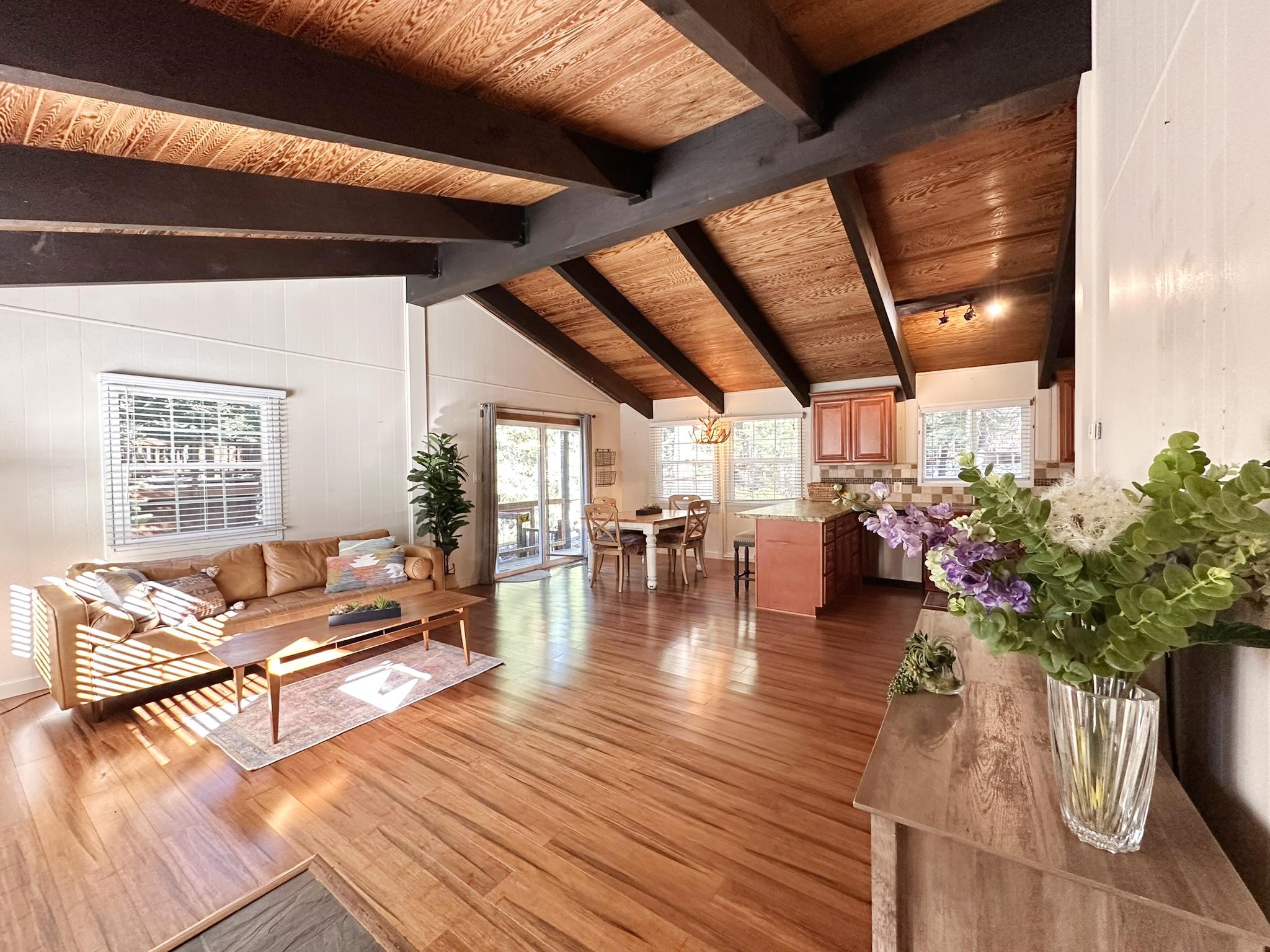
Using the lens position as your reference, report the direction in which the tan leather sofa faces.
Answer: facing the viewer and to the right of the viewer

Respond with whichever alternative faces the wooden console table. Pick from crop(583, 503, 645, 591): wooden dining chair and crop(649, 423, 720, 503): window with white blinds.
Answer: the window with white blinds

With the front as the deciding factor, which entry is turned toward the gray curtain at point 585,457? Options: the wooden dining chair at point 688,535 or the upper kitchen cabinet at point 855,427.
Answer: the wooden dining chair

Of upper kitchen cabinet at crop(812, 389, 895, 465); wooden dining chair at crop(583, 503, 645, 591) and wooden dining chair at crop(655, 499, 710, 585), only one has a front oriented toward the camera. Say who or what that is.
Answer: the upper kitchen cabinet

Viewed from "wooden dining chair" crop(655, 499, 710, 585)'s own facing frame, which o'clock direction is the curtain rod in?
The curtain rod is roughly at 11 o'clock from the wooden dining chair.

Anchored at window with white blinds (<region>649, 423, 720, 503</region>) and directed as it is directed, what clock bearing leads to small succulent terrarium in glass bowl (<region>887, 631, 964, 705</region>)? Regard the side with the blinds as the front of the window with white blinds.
The small succulent terrarium in glass bowl is roughly at 12 o'clock from the window with white blinds.

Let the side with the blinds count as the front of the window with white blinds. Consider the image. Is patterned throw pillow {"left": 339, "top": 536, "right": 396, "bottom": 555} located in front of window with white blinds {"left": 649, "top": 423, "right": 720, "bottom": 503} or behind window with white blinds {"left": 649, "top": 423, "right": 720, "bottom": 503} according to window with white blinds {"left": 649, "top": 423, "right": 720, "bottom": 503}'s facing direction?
in front

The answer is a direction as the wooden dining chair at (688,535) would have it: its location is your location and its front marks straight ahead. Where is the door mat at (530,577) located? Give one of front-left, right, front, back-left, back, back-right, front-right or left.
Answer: front-left

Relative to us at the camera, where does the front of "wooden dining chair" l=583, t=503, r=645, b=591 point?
facing away from the viewer and to the right of the viewer

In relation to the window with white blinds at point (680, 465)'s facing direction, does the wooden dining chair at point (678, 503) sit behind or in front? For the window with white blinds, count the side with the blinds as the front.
in front

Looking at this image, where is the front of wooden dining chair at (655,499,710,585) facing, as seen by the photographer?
facing away from the viewer and to the left of the viewer

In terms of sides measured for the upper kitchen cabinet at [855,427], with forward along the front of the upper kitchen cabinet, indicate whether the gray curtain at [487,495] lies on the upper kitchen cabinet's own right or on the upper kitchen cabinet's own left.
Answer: on the upper kitchen cabinet's own right

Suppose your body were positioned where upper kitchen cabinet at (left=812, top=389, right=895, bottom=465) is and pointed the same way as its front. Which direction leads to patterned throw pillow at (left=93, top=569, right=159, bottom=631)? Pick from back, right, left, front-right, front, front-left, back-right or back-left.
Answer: front-right

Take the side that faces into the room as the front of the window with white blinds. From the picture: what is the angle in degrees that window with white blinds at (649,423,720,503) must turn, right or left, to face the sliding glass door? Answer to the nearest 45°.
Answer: approximately 45° to its right

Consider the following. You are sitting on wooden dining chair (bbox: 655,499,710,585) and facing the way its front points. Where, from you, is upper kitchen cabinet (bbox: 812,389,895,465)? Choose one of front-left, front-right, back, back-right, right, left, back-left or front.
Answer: back-right

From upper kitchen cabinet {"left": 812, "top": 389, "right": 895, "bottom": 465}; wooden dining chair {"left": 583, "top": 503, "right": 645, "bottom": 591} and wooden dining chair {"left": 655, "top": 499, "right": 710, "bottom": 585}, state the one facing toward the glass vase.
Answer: the upper kitchen cabinet

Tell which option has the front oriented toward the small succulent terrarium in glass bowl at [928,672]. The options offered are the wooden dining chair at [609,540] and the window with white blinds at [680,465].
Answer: the window with white blinds
